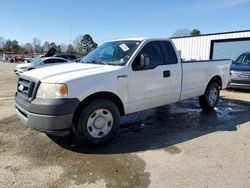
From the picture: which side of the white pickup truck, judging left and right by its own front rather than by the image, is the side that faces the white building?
back

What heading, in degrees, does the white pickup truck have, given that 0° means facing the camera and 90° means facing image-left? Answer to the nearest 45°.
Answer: approximately 45°

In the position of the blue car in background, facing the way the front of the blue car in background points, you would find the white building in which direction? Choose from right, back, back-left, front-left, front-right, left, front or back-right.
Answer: back

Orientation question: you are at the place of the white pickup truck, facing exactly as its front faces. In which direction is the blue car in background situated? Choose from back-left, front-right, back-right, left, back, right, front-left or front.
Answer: back

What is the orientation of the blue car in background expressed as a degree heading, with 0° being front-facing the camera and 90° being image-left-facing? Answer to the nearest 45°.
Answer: approximately 0°
